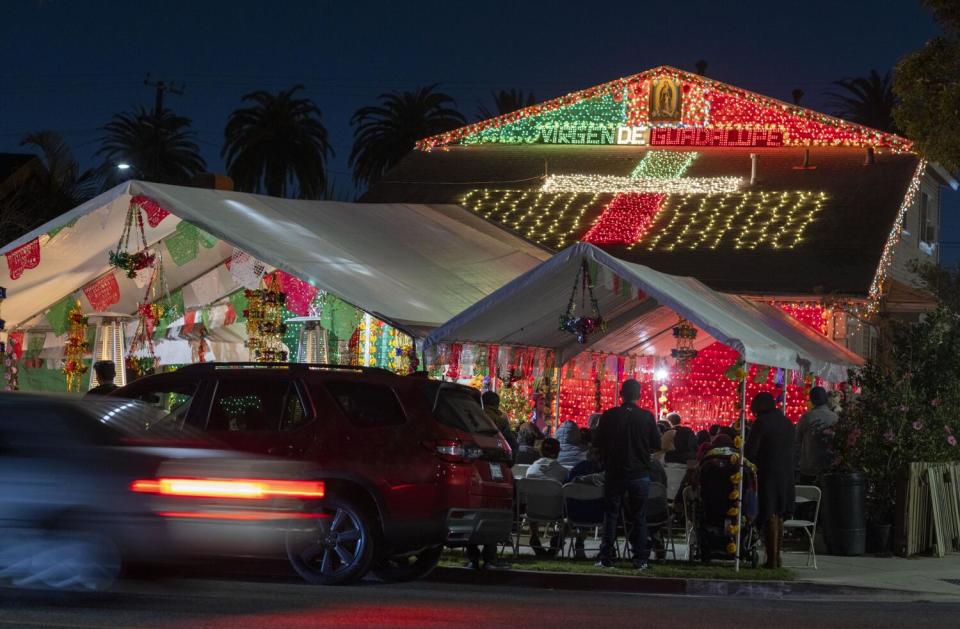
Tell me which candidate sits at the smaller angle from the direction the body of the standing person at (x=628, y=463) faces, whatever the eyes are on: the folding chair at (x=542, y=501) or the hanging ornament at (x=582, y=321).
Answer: the hanging ornament

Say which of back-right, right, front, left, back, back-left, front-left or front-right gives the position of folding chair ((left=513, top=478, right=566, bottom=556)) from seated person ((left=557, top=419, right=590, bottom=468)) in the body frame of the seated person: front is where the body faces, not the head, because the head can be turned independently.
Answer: back

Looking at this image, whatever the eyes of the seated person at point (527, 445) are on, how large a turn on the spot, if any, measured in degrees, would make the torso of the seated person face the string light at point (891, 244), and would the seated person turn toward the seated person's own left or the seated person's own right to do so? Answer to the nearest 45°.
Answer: approximately 45° to the seated person's own right

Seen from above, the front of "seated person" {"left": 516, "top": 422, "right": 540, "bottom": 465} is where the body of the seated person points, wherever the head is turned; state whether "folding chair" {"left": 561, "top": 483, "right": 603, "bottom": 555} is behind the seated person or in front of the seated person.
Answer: behind

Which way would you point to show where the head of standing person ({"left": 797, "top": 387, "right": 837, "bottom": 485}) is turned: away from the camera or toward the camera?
away from the camera

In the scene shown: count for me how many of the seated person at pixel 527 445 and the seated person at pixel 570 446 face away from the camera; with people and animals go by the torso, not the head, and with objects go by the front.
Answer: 2

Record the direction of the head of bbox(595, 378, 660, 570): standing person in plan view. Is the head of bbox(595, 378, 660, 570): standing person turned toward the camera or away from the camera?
away from the camera

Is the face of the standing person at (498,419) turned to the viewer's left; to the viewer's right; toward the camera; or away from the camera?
away from the camera

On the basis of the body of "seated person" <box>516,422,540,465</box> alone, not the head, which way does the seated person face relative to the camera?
away from the camera

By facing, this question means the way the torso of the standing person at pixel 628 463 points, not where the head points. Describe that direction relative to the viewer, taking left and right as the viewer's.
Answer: facing away from the viewer

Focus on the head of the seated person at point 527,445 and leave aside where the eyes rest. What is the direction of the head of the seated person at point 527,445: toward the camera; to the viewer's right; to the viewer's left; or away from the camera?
away from the camera

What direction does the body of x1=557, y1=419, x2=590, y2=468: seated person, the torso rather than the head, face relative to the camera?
away from the camera
